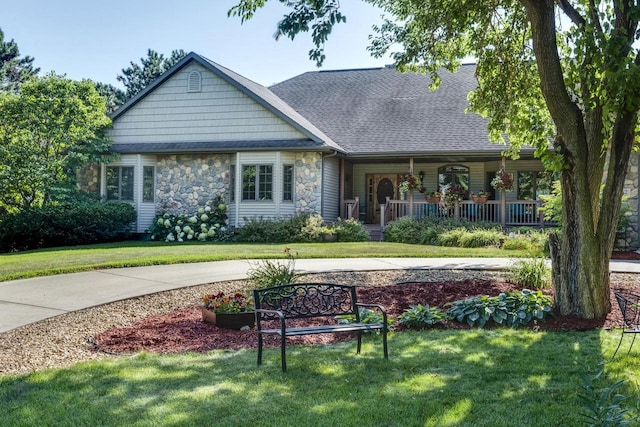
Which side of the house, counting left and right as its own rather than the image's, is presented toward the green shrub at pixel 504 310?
front

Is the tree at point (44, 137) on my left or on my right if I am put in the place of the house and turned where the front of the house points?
on my right

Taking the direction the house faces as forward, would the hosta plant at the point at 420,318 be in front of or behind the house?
in front

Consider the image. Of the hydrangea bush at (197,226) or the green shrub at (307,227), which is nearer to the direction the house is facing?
the green shrub

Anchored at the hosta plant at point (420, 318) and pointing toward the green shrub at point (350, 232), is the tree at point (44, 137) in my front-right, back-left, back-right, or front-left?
front-left

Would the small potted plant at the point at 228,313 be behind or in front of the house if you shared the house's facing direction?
in front

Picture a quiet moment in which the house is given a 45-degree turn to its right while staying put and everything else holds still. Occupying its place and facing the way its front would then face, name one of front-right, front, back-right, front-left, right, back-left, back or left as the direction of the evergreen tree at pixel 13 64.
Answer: right

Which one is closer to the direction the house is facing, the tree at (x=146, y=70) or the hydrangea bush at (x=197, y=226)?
the hydrangea bush

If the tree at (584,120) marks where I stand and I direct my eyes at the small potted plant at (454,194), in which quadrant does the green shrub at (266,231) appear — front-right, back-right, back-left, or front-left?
front-left

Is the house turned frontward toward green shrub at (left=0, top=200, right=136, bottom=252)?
no

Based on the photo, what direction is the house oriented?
toward the camera

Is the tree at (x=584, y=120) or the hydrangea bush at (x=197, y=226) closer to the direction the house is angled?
the tree

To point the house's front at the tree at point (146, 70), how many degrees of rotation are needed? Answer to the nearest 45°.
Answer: approximately 135° to its right
